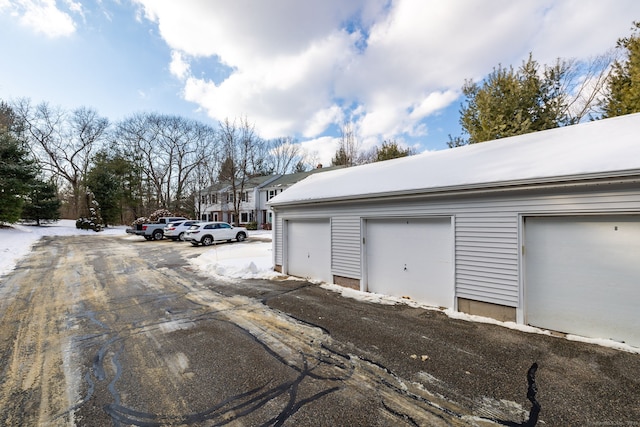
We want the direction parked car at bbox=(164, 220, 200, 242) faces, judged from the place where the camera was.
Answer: facing away from the viewer and to the right of the viewer

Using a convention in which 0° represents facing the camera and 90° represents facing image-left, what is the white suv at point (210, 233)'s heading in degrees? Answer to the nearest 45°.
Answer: approximately 225°

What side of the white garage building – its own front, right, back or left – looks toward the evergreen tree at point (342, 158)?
right

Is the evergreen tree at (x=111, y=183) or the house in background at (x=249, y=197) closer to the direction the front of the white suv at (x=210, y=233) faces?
the house in background

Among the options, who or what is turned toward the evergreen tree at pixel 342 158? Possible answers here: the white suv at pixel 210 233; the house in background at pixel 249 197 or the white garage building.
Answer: the white suv

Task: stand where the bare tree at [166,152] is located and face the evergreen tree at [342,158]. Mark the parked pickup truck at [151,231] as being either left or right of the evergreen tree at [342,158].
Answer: right

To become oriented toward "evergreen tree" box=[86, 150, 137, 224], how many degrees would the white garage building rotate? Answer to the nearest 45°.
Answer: approximately 45° to its right
